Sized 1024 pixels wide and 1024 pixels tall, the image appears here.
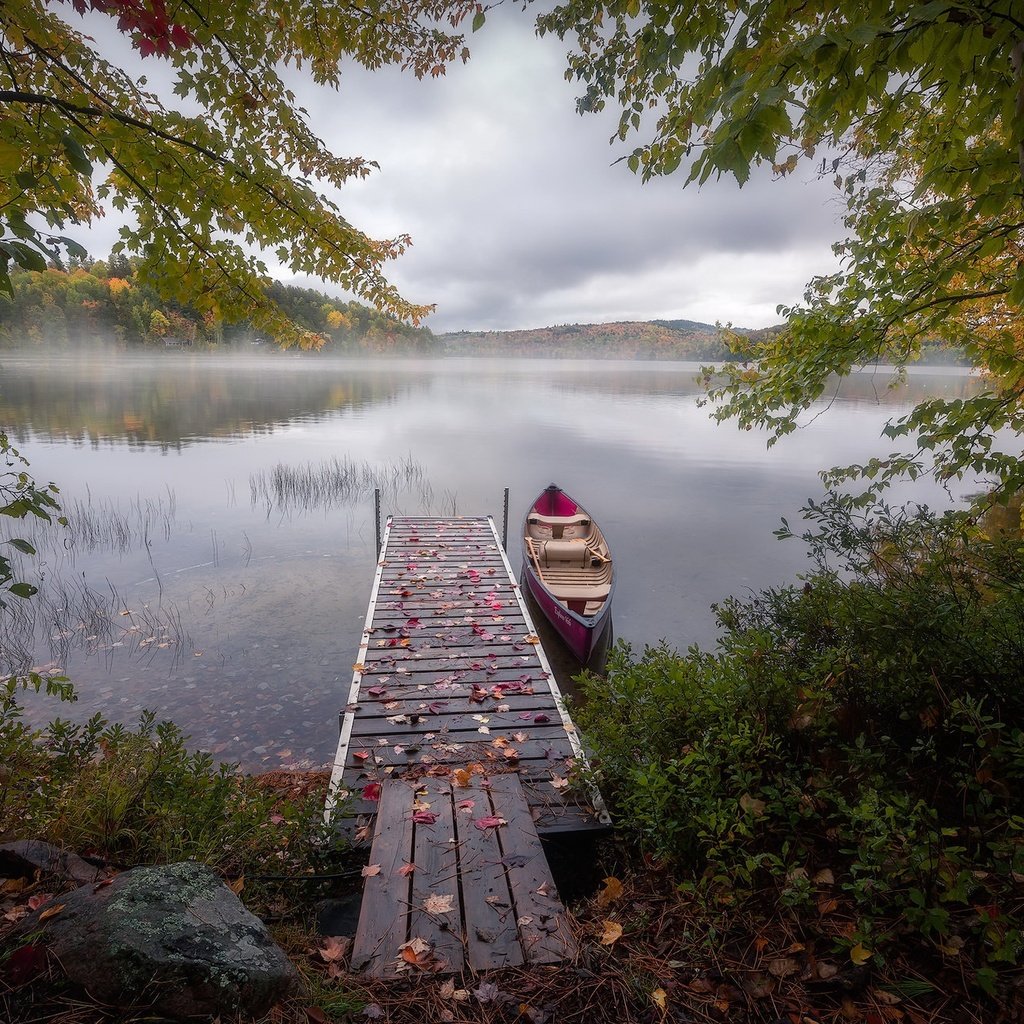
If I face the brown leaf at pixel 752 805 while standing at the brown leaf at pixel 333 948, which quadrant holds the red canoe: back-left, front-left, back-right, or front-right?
front-left
